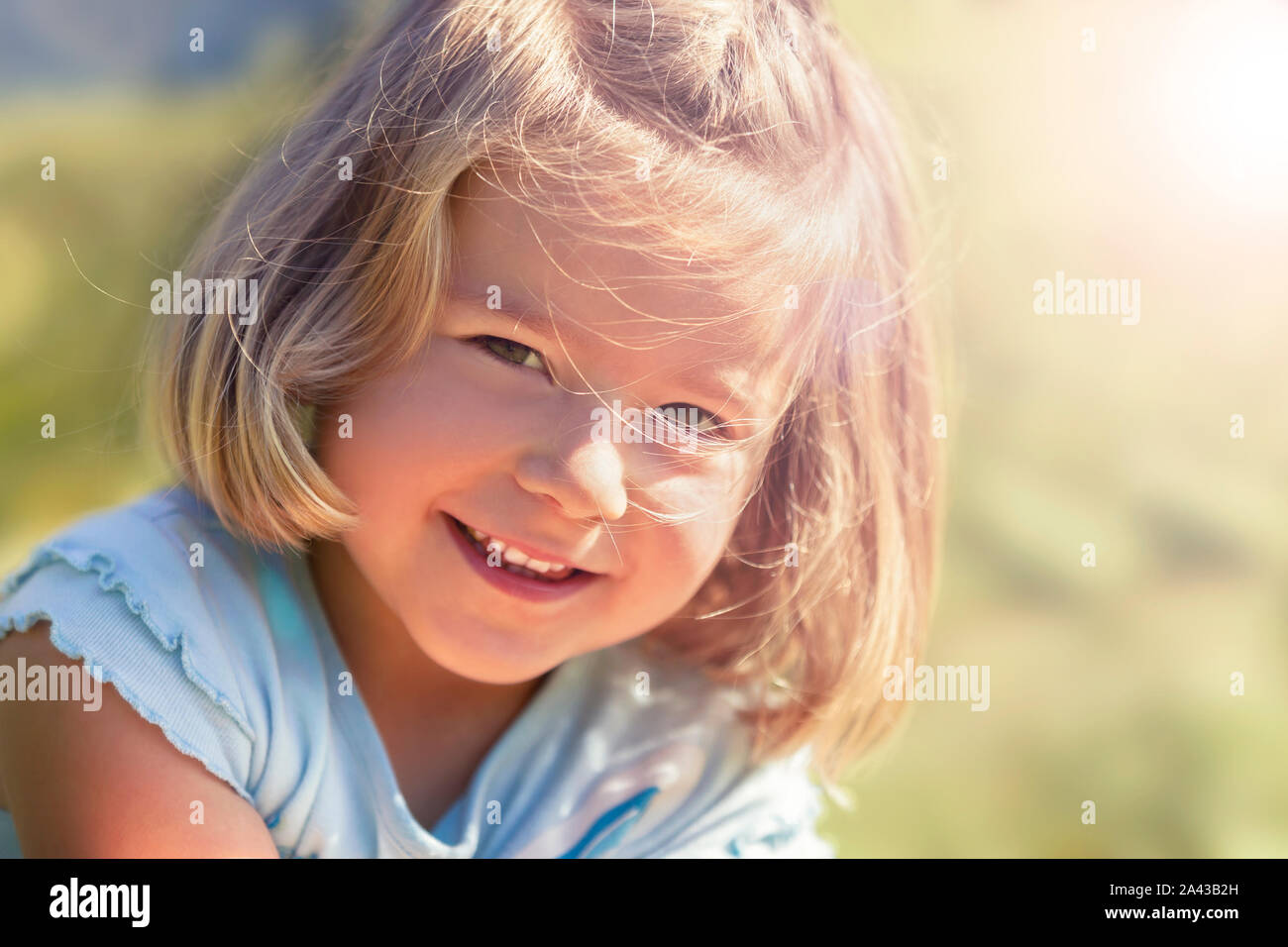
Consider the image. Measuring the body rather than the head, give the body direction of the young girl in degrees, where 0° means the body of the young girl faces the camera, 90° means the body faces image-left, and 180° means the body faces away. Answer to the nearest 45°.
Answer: approximately 0°
